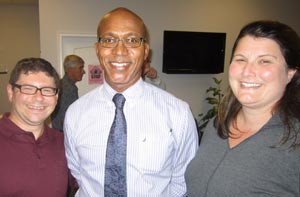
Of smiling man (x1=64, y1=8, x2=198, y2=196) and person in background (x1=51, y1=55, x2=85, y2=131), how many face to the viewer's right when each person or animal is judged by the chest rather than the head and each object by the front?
1

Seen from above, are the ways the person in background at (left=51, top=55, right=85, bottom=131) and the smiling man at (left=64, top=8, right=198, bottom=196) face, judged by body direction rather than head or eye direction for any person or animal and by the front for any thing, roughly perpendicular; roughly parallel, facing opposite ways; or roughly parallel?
roughly perpendicular

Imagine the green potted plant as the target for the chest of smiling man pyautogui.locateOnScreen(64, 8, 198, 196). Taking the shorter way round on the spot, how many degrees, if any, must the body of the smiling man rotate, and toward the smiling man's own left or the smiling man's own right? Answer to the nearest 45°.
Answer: approximately 135° to the smiling man's own left

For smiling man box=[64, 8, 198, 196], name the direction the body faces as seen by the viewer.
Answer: toward the camera

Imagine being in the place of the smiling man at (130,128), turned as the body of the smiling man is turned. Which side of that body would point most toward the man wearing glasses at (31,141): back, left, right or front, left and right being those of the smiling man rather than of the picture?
right

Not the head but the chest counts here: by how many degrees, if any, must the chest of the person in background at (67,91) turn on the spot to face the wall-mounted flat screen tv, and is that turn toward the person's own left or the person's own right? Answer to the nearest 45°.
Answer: approximately 45° to the person's own left

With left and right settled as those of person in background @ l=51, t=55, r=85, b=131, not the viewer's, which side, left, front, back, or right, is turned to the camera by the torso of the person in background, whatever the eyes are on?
right

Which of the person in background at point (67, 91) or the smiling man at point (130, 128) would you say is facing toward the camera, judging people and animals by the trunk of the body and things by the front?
the smiling man

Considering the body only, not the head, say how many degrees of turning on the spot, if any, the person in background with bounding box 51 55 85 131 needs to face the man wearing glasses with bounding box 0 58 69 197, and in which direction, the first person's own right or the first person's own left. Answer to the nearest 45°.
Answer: approximately 90° to the first person's own right

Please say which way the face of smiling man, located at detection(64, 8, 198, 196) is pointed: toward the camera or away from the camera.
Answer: toward the camera

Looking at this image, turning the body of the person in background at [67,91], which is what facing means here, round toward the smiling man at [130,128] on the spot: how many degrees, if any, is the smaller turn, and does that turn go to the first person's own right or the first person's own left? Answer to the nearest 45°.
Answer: approximately 90° to the first person's own right

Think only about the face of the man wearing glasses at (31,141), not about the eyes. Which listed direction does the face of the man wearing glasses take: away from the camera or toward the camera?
toward the camera

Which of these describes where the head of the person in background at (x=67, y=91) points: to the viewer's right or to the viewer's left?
to the viewer's right

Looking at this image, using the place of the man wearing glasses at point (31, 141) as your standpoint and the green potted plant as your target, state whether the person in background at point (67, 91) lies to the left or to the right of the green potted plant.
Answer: left

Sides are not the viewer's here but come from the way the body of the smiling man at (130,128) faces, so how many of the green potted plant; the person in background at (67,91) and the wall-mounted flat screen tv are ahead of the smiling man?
0

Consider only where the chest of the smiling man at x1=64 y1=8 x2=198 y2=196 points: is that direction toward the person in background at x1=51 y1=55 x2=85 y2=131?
no
